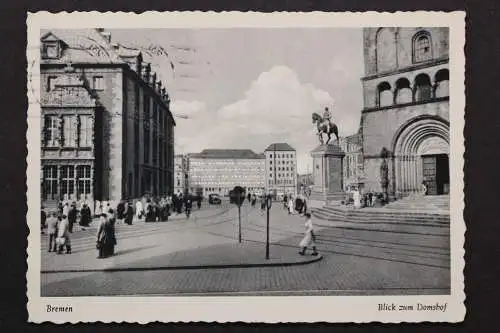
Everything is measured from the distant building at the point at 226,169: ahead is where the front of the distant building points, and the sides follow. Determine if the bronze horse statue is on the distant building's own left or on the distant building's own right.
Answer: on the distant building's own left

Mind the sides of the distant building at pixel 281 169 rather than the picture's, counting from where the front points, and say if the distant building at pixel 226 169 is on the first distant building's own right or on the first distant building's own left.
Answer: on the first distant building's own right

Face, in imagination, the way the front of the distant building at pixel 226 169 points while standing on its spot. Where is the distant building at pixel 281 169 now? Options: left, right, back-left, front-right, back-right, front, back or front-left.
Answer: left

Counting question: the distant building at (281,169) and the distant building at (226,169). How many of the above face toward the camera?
2

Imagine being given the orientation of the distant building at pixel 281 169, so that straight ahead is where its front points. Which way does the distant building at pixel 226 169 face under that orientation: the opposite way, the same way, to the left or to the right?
the same way

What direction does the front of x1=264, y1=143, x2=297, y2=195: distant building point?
toward the camera

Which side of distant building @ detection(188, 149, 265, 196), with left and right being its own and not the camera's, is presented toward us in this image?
front
